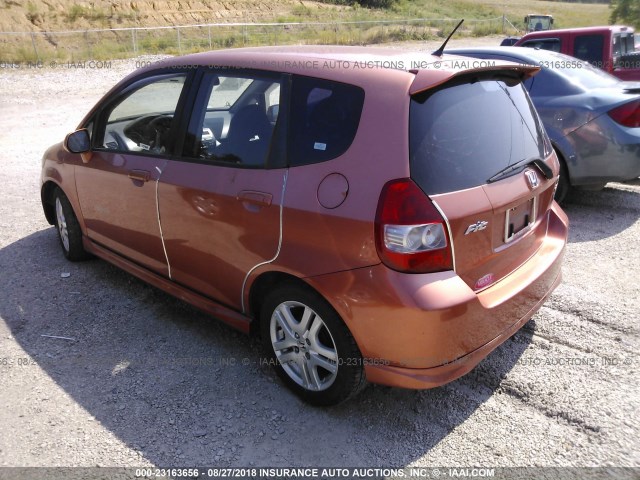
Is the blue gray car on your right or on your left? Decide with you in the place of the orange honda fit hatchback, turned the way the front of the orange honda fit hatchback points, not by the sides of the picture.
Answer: on your right

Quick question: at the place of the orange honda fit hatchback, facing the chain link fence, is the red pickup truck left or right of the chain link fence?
right

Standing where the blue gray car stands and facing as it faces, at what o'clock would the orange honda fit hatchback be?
The orange honda fit hatchback is roughly at 8 o'clock from the blue gray car.

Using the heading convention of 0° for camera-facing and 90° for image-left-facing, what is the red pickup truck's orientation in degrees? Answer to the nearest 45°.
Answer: approximately 135°

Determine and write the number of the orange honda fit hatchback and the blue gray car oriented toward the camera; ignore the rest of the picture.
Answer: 0

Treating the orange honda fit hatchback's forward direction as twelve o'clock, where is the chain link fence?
The chain link fence is roughly at 1 o'clock from the orange honda fit hatchback.

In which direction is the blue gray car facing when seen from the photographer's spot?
facing away from the viewer and to the left of the viewer

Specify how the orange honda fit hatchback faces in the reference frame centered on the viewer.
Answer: facing away from the viewer and to the left of the viewer

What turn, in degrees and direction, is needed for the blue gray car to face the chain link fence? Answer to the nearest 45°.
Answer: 0° — it already faces it

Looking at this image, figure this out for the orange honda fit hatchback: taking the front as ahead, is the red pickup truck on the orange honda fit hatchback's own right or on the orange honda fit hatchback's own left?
on the orange honda fit hatchback's own right
